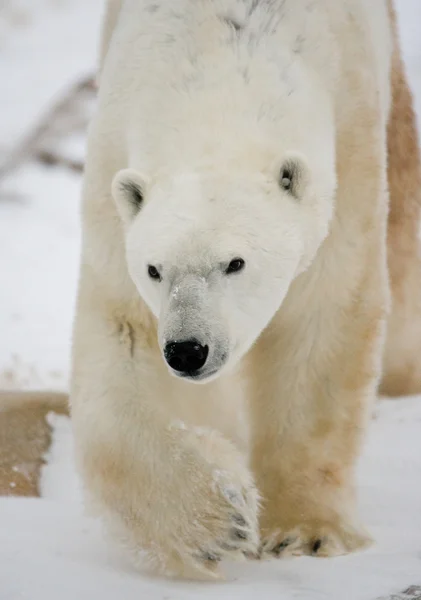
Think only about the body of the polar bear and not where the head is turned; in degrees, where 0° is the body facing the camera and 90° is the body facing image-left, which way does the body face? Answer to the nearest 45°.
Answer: approximately 0°
